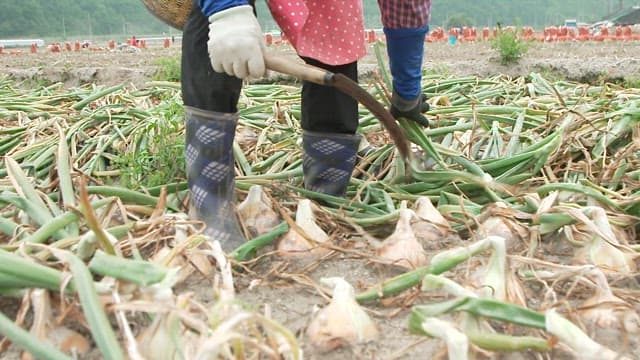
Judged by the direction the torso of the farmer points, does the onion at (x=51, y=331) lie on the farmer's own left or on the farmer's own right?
on the farmer's own right

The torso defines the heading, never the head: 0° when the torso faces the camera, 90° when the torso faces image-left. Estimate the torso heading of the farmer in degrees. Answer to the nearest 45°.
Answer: approximately 315°

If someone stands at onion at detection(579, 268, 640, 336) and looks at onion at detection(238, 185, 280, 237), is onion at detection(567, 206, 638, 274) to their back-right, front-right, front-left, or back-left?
front-right

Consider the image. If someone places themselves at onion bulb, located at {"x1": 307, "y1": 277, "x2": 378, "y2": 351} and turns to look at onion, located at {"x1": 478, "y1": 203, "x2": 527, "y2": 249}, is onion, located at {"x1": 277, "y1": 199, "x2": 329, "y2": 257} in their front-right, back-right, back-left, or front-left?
front-left
